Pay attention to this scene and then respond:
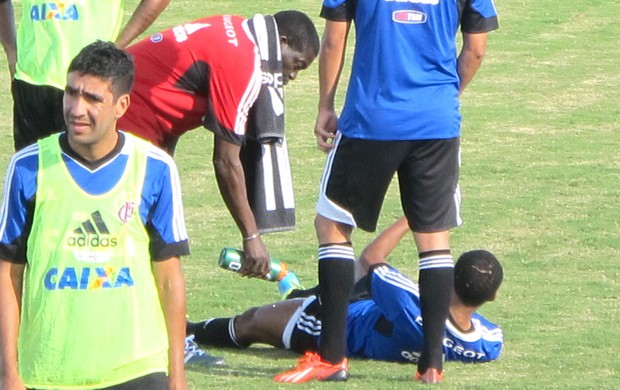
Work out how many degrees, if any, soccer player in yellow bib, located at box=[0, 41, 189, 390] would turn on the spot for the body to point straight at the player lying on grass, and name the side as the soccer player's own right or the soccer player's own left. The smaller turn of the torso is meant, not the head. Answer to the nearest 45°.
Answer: approximately 135° to the soccer player's own left

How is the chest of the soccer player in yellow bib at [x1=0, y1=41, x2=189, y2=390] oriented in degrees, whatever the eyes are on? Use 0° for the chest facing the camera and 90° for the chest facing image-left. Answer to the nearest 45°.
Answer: approximately 0°
